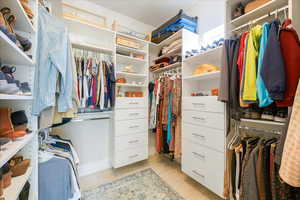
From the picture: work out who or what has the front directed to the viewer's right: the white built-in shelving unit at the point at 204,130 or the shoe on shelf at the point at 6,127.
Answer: the shoe on shelf

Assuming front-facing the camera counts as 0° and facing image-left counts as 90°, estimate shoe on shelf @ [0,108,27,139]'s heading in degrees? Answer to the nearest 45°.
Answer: approximately 270°

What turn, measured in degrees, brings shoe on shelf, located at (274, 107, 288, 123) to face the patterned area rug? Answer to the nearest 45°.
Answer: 0° — it already faces it

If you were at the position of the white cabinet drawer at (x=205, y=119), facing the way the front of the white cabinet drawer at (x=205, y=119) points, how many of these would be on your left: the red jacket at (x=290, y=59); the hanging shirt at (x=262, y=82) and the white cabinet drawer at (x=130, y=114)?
2

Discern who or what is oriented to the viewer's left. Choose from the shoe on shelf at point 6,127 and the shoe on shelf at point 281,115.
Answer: the shoe on shelf at point 281,115

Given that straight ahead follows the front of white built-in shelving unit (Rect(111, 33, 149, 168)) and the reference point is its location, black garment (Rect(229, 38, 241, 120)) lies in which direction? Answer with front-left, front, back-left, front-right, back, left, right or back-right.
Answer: front

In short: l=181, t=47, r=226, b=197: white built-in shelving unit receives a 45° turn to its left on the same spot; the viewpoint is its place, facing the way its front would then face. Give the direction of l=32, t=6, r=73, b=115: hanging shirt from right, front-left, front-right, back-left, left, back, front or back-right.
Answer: front-right

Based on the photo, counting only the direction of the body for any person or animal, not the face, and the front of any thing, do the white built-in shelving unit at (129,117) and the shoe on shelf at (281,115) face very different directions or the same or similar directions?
very different directions

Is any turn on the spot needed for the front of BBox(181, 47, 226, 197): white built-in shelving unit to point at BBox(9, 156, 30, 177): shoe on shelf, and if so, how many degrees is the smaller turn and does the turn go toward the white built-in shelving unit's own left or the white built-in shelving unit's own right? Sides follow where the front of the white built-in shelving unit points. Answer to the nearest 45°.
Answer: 0° — it already faces it

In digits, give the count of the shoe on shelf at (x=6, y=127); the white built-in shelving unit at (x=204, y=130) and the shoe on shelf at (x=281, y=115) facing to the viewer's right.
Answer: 1

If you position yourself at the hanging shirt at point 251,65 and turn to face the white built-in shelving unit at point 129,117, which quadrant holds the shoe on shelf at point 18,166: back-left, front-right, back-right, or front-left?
front-left

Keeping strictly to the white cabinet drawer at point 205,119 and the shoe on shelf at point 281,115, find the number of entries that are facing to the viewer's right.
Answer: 0

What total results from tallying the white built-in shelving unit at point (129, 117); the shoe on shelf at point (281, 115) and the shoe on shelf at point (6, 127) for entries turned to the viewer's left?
1

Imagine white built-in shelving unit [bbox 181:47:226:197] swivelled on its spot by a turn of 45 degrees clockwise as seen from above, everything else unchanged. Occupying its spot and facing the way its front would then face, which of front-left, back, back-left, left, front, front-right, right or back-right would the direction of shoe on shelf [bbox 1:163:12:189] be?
front-left

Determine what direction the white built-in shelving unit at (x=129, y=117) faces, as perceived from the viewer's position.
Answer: facing the viewer and to the right of the viewer

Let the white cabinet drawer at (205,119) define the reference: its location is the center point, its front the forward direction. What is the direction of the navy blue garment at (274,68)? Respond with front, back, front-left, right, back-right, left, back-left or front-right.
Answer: left

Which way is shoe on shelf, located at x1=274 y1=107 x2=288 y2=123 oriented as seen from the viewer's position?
to the viewer's left

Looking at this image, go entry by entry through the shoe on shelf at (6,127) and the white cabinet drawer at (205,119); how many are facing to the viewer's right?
1

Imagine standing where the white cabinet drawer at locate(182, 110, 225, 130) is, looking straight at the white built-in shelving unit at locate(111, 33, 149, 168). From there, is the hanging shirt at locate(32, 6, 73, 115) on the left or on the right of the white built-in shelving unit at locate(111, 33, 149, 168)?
left
